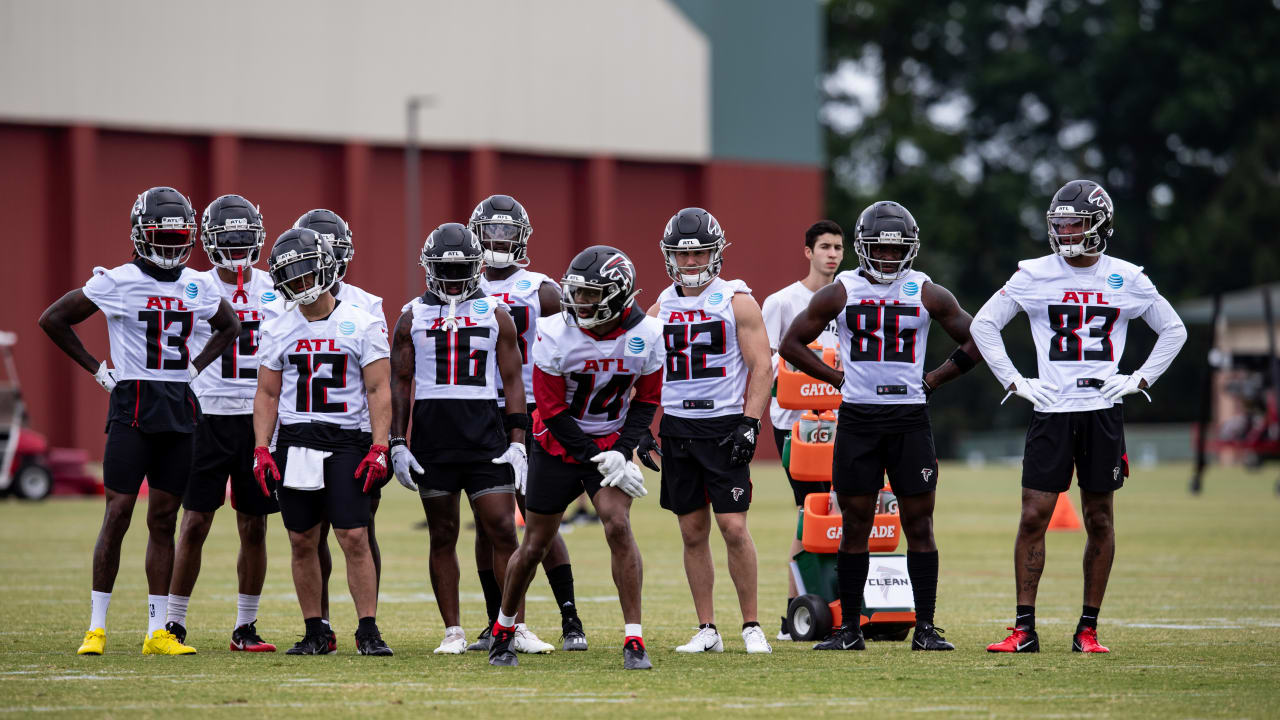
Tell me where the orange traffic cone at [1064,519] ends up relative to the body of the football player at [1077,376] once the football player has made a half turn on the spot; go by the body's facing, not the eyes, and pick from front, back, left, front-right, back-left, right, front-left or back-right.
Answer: front

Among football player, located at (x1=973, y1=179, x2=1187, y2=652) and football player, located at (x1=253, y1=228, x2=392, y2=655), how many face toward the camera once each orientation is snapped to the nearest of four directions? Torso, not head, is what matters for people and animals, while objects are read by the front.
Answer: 2

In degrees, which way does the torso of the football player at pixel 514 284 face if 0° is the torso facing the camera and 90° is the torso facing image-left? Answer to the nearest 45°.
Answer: approximately 0°

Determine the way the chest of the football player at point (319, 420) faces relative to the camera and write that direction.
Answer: toward the camera

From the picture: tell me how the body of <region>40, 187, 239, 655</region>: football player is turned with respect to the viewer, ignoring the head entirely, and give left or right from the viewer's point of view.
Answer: facing the viewer

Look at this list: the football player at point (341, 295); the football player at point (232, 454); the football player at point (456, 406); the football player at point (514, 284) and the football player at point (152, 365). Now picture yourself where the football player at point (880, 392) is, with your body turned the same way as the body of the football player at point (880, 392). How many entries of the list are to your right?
5

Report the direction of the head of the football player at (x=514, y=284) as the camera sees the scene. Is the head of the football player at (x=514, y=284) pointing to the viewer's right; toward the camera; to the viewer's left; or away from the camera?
toward the camera

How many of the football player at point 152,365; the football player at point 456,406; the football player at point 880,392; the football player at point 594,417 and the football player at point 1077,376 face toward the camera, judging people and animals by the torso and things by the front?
5

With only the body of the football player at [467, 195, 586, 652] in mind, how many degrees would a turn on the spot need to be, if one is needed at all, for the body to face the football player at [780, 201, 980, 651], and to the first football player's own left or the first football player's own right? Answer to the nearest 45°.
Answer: approximately 45° to the first football player's own left

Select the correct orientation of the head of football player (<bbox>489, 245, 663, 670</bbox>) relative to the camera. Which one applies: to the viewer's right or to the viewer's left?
to the viewer's left

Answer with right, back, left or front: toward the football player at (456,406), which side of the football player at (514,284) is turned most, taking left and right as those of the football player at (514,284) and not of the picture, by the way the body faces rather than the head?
front

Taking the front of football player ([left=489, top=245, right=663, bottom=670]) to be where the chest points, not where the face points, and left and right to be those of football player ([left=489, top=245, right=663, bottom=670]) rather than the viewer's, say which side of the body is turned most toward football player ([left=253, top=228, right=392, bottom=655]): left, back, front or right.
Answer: right

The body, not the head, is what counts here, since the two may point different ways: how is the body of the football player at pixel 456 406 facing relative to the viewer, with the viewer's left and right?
facing the viewer

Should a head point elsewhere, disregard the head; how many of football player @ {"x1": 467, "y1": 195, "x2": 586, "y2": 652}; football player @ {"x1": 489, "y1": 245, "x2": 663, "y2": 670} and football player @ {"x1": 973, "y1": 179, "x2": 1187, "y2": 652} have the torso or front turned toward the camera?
3
